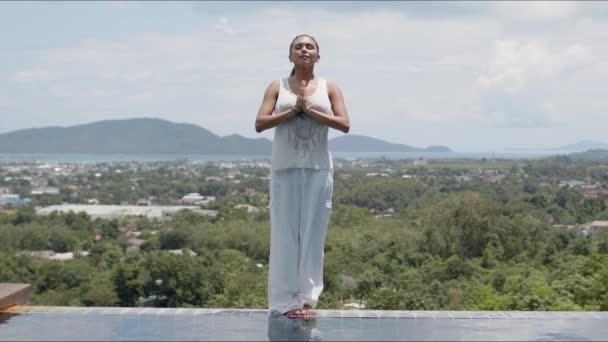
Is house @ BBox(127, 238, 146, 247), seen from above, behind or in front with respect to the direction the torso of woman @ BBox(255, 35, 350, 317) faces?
behind

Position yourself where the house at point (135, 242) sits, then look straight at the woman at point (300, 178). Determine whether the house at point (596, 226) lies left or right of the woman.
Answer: left

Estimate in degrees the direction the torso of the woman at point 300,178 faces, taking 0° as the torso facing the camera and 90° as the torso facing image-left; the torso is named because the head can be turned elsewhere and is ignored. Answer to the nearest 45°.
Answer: approximately 0°

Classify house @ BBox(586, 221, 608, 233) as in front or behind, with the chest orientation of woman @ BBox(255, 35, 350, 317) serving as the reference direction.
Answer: behind

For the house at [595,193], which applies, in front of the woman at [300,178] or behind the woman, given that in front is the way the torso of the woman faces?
behind
